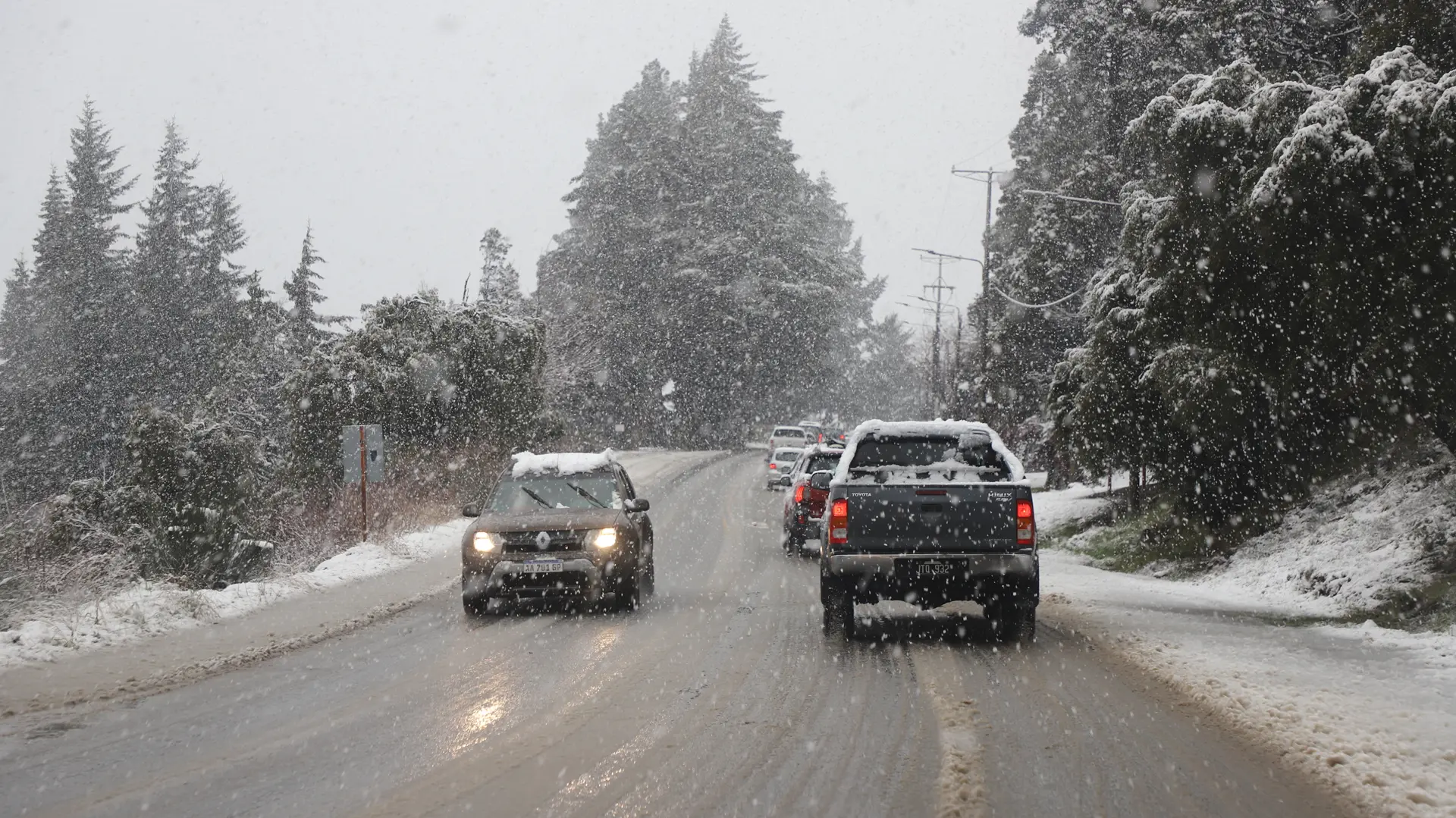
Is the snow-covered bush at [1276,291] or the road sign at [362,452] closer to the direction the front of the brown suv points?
the snow-covered bush

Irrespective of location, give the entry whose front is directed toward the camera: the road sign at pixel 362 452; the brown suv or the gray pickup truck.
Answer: the brown suv

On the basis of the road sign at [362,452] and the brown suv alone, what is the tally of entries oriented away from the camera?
1

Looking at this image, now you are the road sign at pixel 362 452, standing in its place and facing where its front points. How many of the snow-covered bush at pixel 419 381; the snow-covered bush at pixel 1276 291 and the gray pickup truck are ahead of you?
1

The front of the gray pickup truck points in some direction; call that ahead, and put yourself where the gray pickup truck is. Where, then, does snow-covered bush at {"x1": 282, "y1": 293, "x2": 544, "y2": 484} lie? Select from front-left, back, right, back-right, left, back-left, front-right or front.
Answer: front-left

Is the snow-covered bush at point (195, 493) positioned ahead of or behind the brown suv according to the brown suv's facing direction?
behind

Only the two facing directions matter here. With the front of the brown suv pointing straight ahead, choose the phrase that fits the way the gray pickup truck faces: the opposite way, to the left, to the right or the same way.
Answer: the opposite way

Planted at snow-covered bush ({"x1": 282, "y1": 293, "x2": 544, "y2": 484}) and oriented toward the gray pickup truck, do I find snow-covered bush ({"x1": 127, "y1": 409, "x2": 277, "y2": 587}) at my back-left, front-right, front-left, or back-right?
front-right

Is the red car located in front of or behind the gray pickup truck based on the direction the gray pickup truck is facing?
in front

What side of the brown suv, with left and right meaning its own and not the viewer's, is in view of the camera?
front

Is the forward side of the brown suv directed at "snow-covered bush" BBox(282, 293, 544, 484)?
no

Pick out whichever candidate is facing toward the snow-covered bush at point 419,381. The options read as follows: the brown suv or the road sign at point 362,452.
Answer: the road sign

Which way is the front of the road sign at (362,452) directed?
away from the camera

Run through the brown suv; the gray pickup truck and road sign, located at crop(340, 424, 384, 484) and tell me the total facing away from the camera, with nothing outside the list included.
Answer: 2

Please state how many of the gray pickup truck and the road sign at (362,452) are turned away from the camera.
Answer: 2

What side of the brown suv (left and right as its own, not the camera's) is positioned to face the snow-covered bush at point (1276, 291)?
left

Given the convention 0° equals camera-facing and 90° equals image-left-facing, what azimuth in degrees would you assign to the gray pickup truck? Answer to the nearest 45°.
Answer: approximately 180°
